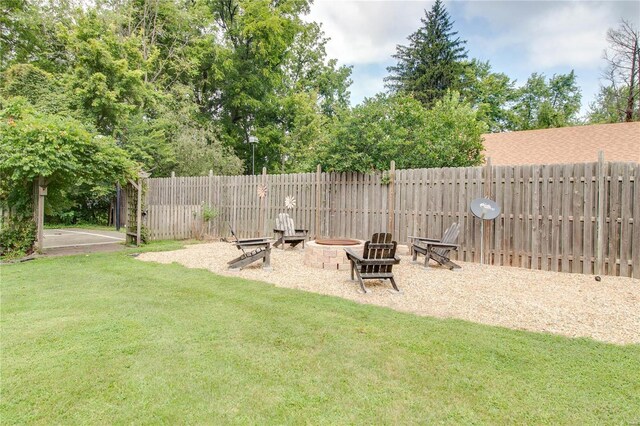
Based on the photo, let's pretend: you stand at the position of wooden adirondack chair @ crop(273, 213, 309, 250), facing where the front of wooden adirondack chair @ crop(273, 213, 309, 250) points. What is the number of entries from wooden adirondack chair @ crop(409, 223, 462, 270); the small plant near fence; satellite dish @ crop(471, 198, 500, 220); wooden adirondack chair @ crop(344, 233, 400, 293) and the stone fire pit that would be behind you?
1

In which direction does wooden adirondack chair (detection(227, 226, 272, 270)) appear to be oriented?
to the viewer's right

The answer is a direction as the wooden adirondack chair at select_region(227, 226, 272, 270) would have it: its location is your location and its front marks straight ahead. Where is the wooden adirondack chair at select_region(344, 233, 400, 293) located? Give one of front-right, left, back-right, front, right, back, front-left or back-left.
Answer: front-right

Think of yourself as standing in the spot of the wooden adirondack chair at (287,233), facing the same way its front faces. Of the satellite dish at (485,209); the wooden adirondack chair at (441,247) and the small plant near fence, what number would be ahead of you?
2

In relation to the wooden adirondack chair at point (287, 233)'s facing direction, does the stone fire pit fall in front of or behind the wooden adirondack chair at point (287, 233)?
in front

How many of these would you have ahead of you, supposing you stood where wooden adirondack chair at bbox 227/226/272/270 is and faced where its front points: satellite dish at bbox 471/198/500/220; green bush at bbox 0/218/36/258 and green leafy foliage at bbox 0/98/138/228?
1

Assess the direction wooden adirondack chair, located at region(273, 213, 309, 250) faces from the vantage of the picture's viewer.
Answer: facing the viewer and to the right of the viewer

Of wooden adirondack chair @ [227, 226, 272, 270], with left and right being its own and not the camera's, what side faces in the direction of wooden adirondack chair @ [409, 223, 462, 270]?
front

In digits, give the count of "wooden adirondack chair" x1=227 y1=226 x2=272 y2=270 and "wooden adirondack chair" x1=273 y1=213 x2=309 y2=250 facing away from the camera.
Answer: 0

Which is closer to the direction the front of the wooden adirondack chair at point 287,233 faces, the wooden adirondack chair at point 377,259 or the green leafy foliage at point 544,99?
the wooden adirondack chair

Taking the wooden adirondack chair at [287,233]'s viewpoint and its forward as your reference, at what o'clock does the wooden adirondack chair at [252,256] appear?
the wooden adirondack chair at [252,256] is roughly at 2 o'clock from the wooden adirondack chair at [287,233].

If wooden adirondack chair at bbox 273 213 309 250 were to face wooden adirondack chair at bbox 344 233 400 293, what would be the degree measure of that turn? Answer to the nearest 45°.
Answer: approximately 45° to its right

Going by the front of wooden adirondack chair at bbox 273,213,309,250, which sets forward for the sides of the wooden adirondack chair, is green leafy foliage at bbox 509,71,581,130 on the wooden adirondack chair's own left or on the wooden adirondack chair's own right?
on the wooden adirondack chair's own left

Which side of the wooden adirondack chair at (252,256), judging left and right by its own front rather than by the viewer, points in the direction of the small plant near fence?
left

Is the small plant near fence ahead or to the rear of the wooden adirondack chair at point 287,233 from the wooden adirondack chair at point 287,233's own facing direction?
to the rear

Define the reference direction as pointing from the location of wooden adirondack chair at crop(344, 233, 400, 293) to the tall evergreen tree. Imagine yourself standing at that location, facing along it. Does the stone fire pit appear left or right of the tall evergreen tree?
left

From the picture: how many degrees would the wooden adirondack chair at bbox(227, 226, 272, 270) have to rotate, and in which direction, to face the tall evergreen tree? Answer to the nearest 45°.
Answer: approximately 45° to its left

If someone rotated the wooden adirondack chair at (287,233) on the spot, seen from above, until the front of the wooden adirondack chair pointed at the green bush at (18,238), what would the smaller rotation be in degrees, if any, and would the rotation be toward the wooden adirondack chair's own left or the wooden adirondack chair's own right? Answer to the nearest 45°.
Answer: approximately 135° to the wooden adirondack chair's own right
